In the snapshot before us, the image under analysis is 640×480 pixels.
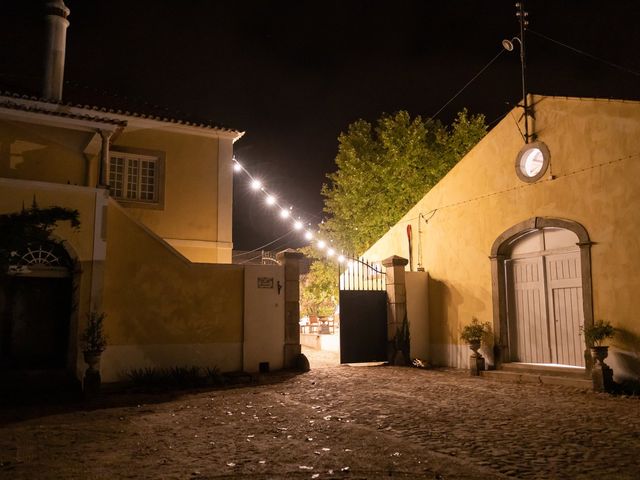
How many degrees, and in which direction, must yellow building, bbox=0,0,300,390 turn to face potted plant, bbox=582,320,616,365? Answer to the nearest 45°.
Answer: approximately 45° to its left

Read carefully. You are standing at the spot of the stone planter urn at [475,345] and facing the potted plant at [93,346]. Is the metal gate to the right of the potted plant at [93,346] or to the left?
right

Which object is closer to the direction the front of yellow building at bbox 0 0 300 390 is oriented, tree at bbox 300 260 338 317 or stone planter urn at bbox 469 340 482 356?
the stone planter urn

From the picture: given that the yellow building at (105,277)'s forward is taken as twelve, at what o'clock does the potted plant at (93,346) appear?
The potted plant is roughly at 12 o'clock from the yellow building.

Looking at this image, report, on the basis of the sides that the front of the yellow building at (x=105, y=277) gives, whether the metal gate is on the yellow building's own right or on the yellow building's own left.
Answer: on the yellow building's own left

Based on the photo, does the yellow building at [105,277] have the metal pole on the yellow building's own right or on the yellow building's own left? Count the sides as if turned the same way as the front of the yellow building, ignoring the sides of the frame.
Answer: on the yellow building's own left

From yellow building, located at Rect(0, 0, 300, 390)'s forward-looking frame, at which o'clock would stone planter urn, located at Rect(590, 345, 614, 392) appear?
The stone planter urn is roughly at 10 o'clock from the yellow building.

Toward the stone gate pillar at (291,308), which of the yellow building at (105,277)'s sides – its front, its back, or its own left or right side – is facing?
left

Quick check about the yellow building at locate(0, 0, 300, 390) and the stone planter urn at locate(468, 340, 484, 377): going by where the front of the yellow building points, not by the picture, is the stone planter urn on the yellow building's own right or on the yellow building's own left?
on the yellow building's own left

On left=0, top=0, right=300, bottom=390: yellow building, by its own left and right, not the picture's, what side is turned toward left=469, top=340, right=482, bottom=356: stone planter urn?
left

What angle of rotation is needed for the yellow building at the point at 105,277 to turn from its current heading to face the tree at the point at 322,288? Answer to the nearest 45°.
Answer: approximately 135° to its left
